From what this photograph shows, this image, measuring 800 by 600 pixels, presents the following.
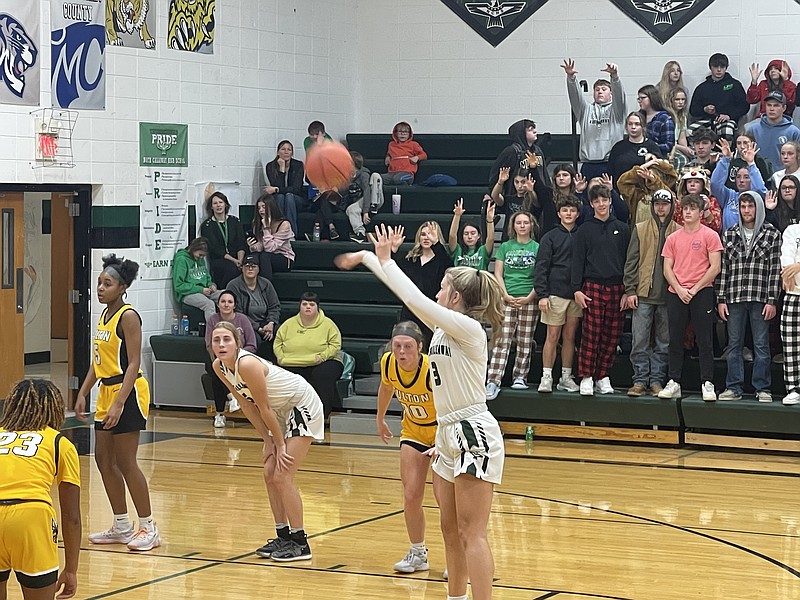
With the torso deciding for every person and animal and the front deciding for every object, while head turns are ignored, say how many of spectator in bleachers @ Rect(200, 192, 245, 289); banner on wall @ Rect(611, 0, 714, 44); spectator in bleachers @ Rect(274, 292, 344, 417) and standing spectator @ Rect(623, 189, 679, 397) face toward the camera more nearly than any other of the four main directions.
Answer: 4

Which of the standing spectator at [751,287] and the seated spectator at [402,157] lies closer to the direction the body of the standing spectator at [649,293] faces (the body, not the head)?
the standing spectator

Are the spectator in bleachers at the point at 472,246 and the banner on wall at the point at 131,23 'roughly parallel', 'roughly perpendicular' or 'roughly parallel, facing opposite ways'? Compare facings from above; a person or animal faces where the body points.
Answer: roughly parallel

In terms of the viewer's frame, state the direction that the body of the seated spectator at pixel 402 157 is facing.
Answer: toward the camera

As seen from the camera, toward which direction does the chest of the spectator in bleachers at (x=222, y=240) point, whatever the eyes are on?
toward the camera

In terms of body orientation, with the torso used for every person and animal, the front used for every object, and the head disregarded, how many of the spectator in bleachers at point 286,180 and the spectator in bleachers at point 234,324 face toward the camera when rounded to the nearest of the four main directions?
2

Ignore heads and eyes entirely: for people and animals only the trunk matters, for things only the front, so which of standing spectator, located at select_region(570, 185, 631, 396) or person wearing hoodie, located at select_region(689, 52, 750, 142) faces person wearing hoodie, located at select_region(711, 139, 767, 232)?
person wearing hoodie, located at select_region(689, 52, 750, 142)

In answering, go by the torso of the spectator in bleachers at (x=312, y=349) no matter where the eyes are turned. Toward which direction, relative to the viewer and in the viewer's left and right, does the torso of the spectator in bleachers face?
facing the viewer

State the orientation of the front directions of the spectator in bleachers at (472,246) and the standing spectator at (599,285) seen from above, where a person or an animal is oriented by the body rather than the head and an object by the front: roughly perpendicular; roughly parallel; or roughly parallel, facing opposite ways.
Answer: roughly parallel

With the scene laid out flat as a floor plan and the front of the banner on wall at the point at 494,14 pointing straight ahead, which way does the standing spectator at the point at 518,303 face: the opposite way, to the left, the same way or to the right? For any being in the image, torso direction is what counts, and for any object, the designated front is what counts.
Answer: the same way

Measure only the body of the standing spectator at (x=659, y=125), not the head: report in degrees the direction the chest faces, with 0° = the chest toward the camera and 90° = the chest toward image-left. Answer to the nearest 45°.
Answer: approximately 45°

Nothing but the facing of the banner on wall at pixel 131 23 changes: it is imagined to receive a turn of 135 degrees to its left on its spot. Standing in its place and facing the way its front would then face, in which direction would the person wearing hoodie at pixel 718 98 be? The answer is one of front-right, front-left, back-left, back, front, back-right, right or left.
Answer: front-right

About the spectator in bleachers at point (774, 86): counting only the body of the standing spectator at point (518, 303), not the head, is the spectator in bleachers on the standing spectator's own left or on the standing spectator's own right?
on the standing spectator's own left

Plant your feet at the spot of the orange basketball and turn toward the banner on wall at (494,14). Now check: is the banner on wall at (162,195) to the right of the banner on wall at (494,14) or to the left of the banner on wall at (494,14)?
left

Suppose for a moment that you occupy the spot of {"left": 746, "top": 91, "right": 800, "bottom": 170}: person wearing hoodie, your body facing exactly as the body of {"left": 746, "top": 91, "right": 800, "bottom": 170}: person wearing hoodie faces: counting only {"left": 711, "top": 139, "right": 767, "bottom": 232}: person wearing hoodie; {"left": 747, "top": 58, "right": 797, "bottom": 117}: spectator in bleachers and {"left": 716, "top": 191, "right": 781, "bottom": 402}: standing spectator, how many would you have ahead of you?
2

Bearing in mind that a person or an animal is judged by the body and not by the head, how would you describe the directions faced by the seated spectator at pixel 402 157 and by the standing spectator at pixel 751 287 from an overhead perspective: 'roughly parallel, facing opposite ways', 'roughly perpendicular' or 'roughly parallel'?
roughly parallel

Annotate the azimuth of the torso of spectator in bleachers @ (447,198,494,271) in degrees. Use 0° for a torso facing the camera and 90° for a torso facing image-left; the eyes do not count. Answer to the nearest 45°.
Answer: approximately 0°
